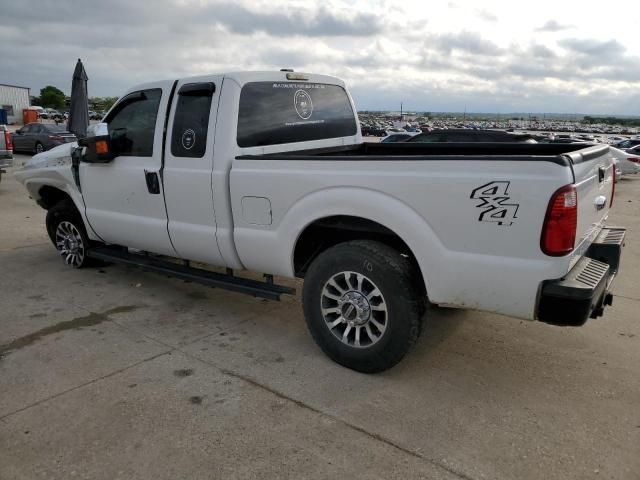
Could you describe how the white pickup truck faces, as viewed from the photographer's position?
facing away from the viewer and to the left of the viewer

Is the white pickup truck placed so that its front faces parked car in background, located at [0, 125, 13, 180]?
yes

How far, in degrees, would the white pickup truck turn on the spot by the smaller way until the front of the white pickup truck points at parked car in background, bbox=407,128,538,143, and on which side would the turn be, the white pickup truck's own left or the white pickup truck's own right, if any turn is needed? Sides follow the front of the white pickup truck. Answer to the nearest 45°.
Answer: approximately 45° to the white pickup truck's own right

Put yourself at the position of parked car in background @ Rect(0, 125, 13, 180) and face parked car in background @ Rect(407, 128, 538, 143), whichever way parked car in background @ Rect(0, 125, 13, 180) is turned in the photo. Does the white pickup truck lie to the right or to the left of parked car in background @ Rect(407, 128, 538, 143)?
right

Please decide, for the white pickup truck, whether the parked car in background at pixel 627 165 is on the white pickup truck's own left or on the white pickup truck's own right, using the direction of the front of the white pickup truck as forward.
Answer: on the white pickup truck's own right

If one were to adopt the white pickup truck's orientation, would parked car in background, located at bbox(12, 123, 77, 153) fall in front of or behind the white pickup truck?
in front

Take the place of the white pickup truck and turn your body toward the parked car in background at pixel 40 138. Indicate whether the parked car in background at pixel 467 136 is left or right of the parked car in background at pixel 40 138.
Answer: right
